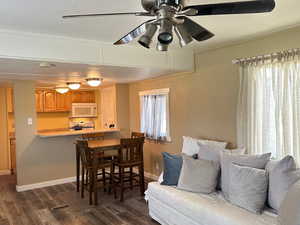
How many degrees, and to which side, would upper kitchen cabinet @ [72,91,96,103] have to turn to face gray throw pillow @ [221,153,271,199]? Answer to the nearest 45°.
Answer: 0° — it already faces it

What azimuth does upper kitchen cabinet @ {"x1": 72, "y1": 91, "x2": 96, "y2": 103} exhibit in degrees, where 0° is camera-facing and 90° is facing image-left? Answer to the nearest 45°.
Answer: approximately 0°

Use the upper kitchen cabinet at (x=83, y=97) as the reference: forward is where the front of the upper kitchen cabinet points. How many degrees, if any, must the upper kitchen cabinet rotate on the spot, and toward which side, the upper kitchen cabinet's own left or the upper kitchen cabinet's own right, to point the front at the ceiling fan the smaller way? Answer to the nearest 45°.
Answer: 0° — it already faces it

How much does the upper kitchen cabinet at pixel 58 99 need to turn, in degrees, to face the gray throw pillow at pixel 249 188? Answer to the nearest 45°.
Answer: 0° — it already faces it

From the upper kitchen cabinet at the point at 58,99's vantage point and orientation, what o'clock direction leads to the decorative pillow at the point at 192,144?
The decorative pillow is roughly at 11 o'clock from the upper kitchen cabinet.

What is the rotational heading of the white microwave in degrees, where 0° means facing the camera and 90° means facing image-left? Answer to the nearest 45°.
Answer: approximately 0°

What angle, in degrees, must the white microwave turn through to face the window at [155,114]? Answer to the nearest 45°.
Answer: approximately 45° to its left

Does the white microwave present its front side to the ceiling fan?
yes
